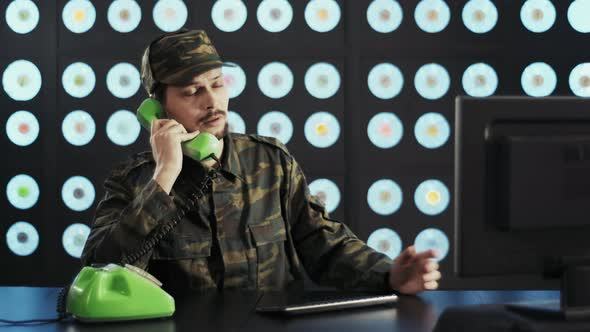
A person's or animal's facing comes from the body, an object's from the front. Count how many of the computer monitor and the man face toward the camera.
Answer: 1

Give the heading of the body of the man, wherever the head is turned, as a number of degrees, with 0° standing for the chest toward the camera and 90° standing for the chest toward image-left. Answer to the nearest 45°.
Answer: approximately 0°

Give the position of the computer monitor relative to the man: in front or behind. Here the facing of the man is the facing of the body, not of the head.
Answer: in front

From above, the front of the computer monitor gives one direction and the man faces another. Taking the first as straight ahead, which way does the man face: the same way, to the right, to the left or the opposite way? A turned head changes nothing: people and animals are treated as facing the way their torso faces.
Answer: the opposite way

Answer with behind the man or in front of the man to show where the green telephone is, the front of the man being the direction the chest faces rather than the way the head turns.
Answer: in front

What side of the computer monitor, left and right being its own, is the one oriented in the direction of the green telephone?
left

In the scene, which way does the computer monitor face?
away from the camera

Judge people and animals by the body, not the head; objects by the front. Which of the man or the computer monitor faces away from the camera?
the computer monitor
